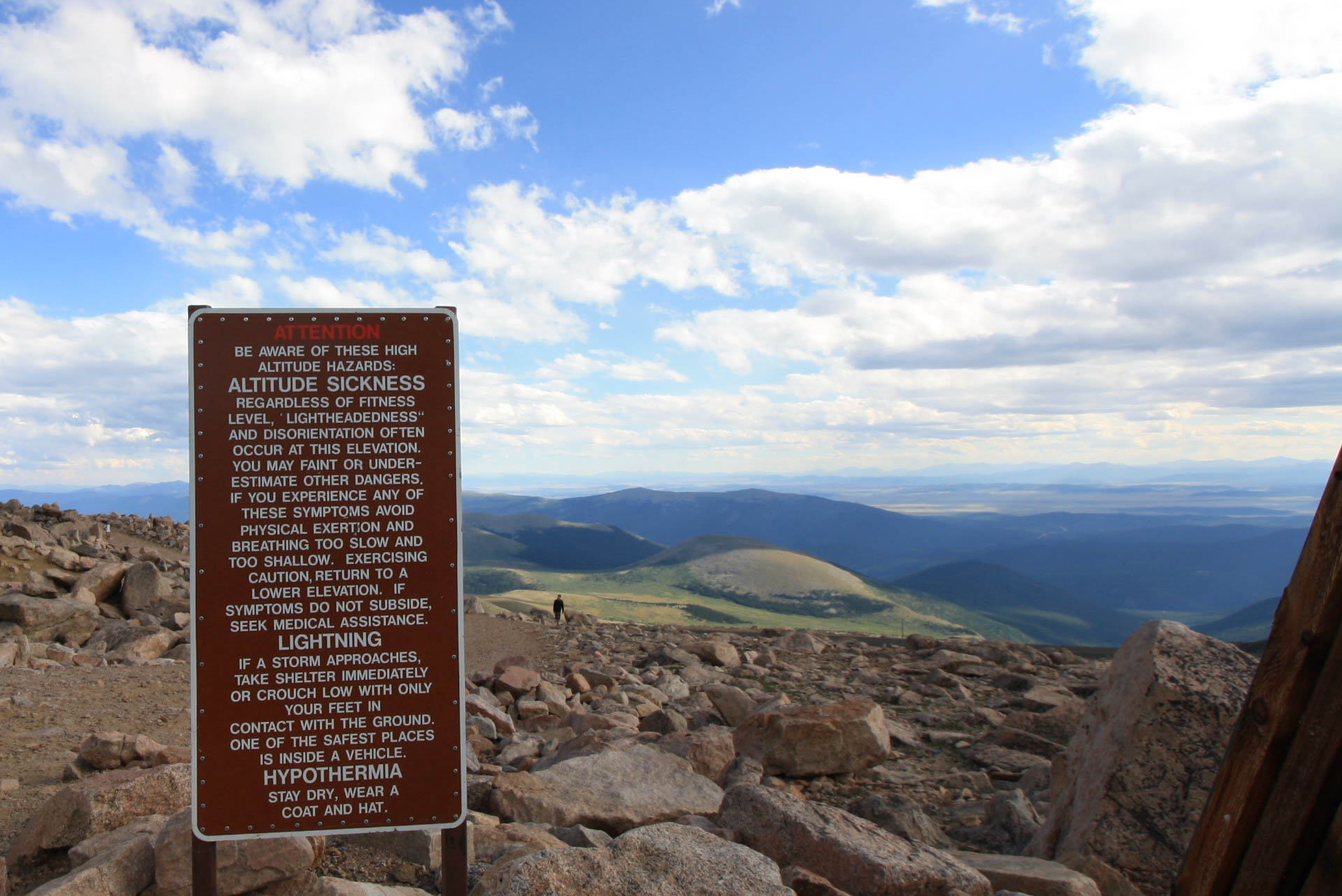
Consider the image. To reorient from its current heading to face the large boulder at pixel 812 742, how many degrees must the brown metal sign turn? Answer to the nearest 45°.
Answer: approximately 135° to its left

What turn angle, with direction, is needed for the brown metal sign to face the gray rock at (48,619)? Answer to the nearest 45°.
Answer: approximately 180°

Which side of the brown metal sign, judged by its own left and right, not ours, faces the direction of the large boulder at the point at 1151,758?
left

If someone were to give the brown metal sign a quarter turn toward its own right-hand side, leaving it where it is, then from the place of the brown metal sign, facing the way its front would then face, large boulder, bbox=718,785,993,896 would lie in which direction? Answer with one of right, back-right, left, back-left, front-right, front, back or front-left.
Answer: back

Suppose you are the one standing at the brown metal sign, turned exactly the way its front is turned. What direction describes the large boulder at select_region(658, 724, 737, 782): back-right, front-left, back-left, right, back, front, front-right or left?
back-left

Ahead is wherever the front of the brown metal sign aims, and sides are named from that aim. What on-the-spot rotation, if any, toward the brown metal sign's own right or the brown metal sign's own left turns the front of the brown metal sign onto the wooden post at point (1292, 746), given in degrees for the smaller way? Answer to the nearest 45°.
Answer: approximately 45° to the brown metal sign's own left

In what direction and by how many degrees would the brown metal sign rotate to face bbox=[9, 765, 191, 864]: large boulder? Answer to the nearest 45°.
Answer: approximately 135° to its right

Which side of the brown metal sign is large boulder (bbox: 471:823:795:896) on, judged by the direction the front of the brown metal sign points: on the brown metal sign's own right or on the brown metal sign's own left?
on the brown metal sign's own left

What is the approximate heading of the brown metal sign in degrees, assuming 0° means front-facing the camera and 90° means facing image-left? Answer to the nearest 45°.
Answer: approximately 0°
